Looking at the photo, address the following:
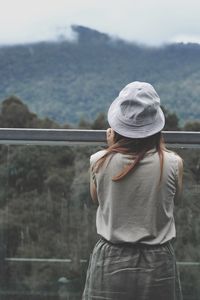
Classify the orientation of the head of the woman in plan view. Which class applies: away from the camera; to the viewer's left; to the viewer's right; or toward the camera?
away from the camera

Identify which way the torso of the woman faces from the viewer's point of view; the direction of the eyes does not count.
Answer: away from the camera
